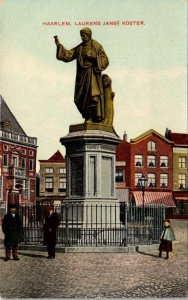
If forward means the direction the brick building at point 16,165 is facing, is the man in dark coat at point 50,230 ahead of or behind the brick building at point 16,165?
ahead

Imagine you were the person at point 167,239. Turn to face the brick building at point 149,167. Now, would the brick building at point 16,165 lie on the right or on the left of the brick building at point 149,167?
left

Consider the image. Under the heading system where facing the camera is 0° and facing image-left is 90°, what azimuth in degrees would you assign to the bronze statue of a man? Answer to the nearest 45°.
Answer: approximately 45°

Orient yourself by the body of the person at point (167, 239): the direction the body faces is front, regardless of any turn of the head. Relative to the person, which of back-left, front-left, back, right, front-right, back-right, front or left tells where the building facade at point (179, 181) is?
back-right

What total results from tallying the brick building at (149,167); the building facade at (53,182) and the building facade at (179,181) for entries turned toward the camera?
3

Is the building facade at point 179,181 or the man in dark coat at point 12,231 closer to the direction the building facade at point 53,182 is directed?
the man in dark coat

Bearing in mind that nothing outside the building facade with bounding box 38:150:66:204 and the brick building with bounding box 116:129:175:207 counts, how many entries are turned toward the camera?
2
